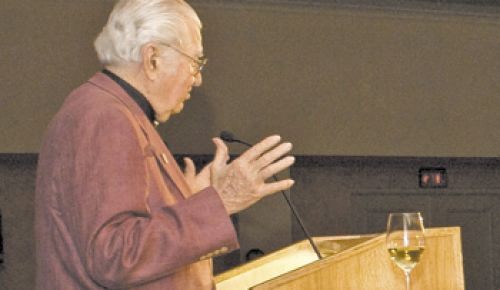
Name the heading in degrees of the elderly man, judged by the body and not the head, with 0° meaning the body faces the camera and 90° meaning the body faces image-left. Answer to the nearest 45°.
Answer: approximately 270°

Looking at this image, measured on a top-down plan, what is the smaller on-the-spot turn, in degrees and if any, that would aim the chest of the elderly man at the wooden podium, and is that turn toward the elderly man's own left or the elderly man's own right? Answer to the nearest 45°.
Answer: approximately 45° to the elderly man's own left
